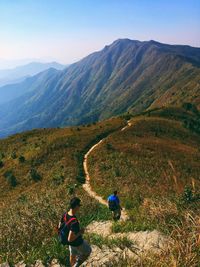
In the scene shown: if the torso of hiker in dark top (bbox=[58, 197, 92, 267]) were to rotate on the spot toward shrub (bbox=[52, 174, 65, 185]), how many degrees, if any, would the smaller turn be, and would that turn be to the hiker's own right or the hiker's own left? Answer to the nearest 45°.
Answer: approximately 90° to the hiker's own left

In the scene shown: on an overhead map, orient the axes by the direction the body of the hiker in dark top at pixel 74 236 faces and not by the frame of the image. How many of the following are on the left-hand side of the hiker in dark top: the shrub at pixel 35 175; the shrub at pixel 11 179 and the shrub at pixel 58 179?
3

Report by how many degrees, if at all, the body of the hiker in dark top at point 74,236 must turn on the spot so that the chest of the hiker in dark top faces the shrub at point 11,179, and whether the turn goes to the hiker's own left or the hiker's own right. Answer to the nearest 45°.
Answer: approximately 90° to the hiker's own left

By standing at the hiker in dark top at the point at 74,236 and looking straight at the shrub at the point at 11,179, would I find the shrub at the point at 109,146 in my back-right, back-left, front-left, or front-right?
front-right

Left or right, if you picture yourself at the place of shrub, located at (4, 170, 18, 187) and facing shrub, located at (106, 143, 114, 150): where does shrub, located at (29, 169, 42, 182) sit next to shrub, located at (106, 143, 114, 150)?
right

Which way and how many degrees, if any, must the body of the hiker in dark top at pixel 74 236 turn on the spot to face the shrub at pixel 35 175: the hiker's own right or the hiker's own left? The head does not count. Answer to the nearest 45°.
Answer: approximately 90° to the hiker's own left
